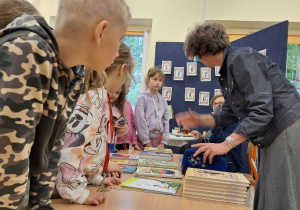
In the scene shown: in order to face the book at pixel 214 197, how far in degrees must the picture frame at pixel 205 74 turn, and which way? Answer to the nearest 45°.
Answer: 0° — it already faces it

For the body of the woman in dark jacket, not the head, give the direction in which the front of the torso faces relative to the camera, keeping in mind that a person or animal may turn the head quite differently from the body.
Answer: to the viewer's left

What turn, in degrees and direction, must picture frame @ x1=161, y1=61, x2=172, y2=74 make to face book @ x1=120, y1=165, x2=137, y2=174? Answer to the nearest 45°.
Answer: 0° — it already faces it

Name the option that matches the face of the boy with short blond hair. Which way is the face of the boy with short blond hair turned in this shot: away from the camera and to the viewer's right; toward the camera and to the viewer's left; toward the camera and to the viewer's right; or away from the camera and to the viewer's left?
away from the camera and to the viewer's right

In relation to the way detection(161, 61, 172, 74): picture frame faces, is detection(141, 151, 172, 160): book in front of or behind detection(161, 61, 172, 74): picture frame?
in front

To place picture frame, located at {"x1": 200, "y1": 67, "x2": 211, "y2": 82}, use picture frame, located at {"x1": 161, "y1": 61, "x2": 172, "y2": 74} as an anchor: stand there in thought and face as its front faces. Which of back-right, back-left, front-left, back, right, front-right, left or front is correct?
left

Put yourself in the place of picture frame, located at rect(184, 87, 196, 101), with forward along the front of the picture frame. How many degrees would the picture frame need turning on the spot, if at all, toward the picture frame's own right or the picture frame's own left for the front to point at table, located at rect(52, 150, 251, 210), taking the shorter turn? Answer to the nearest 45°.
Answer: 0° — it already faces it

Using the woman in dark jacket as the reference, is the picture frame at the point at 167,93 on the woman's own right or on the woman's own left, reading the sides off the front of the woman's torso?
on the woman's own right
